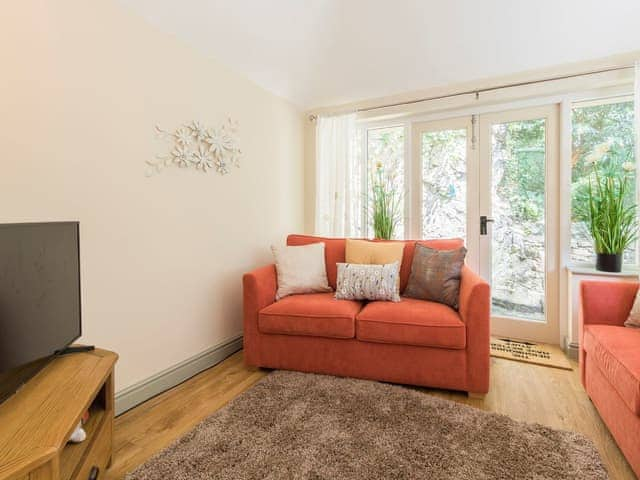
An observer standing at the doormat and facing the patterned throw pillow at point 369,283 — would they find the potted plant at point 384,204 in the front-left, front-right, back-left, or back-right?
front-right

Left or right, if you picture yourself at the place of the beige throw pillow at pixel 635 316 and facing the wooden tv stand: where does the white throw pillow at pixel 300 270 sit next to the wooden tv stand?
right

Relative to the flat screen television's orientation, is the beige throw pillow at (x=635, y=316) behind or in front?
in front

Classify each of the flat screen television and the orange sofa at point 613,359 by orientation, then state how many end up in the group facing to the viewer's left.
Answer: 1

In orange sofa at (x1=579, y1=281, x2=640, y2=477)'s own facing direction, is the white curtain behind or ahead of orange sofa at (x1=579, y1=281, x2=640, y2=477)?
ahead

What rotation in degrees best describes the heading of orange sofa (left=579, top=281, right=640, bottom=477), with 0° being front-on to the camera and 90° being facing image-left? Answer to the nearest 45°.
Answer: approximately 90°

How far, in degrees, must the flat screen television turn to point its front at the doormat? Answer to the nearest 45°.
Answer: approximately 45° to its left

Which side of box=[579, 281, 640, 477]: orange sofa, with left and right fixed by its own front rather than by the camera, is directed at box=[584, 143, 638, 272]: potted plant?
right

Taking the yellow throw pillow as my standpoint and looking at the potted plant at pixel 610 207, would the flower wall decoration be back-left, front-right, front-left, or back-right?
back-right

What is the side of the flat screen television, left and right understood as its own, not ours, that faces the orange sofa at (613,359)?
front

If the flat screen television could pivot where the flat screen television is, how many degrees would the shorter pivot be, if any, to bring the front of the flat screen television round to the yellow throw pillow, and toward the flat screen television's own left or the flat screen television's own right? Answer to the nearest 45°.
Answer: approximately 45° to the flat screen television's own left

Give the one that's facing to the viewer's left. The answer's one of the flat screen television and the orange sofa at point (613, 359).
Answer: the orange sofa

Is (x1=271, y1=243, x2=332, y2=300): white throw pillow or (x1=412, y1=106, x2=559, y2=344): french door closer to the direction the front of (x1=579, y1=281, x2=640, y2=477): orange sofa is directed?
the white throw pillow

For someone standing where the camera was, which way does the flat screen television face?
facing the viewer and to the right of the viewer
